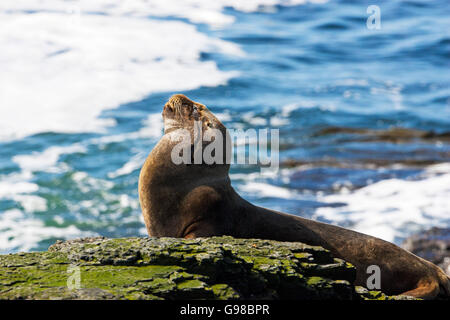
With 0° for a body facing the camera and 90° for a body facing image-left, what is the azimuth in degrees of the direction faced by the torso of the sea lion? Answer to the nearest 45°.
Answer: approximately 90°

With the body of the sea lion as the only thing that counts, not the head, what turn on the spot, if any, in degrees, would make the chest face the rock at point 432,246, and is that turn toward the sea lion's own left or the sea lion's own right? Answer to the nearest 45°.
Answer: approximately 135° to the sea lion's own right
